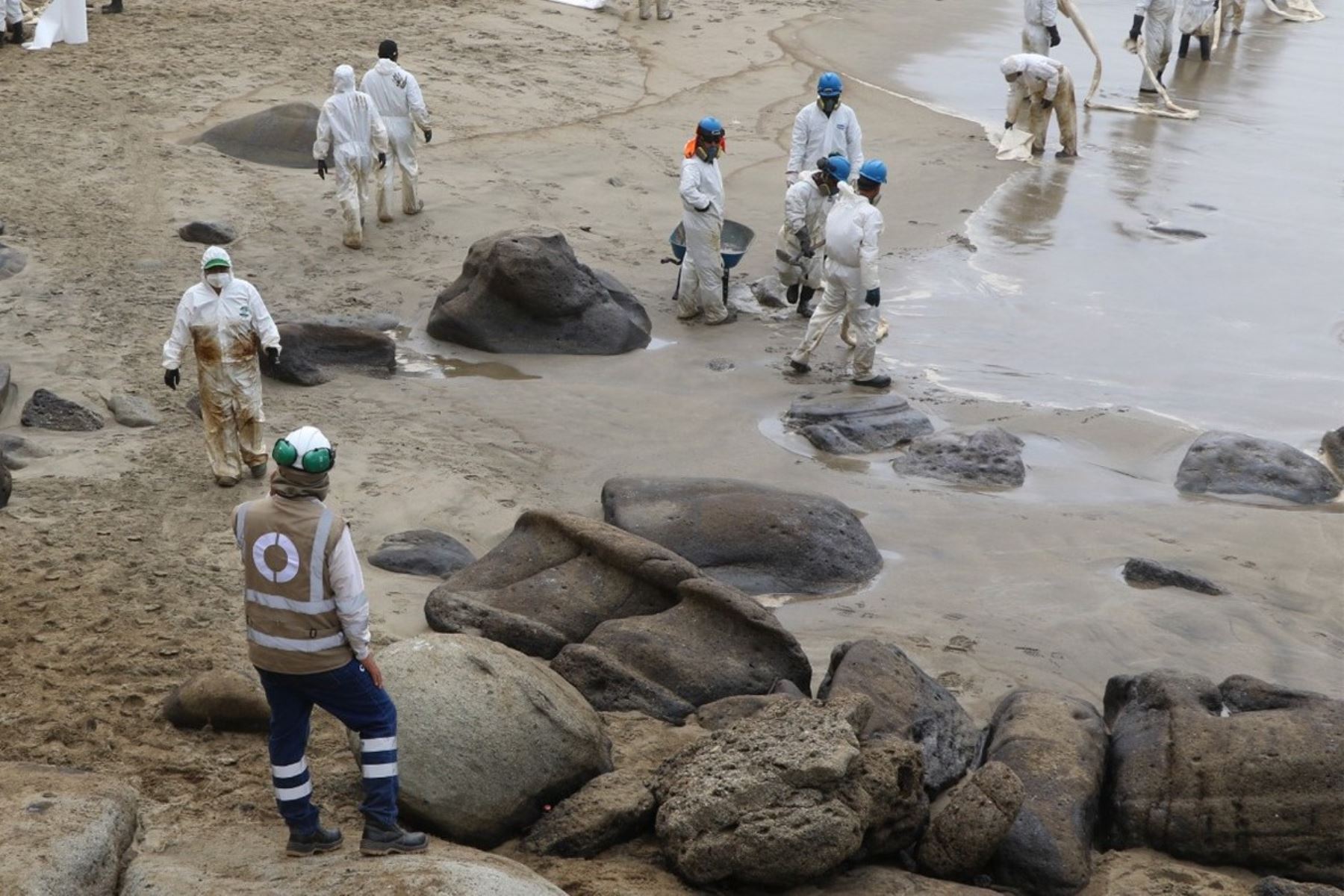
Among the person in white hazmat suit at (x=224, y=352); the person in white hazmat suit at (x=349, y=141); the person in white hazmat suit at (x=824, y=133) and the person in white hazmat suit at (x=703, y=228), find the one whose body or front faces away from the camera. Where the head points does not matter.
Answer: the person in white hazmat suit at (x=349, y=141)

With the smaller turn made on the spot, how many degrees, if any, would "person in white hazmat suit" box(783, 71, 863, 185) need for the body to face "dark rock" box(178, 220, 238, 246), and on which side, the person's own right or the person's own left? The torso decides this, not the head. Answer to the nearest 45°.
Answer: approximately 90° to the person's own right

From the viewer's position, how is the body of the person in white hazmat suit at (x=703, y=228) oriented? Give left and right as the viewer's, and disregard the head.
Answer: facing the viewer and to the right of the viewer

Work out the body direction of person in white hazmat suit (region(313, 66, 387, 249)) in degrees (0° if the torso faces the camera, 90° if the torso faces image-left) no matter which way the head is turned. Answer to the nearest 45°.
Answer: approximately 180°

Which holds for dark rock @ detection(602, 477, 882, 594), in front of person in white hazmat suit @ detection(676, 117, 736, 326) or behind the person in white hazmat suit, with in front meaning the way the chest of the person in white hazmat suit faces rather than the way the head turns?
in front

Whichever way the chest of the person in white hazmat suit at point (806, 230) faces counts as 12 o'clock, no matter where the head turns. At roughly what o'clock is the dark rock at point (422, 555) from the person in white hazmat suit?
The dark rock is roughly at 2 o'clock from the person in white hazmat suit.

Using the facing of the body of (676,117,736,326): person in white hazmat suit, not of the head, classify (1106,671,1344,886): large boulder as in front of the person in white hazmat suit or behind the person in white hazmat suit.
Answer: in front

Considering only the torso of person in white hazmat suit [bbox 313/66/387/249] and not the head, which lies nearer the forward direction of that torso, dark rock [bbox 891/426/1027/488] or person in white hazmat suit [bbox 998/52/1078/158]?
the person in white hazmat suit

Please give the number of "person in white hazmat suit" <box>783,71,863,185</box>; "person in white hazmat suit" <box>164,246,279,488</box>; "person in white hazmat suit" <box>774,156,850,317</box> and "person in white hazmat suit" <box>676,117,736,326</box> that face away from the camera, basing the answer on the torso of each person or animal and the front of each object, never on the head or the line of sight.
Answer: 0

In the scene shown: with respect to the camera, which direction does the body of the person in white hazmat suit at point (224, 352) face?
toward the camera

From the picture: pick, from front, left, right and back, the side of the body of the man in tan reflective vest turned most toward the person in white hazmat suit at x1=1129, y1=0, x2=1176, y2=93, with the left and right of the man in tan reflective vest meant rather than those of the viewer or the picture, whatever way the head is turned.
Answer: front

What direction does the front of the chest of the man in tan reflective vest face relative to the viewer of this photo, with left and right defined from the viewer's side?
facing away from the viewer and to the right of the viewer

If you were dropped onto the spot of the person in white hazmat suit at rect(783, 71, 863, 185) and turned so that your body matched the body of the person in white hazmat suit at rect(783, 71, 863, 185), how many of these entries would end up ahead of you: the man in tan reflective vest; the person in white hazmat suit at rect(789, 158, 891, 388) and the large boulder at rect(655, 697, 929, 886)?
3

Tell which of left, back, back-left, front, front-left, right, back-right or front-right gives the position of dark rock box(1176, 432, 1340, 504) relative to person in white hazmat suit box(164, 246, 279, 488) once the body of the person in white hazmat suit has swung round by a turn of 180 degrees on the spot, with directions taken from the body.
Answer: right

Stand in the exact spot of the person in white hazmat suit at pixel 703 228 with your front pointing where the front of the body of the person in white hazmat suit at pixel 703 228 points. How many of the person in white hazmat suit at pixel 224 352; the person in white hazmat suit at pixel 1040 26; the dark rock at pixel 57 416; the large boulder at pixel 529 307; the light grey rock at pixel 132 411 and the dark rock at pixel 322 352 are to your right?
5

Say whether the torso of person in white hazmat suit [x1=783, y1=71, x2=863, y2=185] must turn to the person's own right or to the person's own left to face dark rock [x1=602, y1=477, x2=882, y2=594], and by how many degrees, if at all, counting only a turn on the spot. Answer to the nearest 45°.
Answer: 0° — they already face it

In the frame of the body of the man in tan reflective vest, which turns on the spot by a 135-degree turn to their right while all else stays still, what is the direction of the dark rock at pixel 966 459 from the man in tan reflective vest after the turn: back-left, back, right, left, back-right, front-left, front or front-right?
back-left

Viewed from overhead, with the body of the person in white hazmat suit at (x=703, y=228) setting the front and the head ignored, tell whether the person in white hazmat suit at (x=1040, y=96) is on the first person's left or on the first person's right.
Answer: on the first person's left

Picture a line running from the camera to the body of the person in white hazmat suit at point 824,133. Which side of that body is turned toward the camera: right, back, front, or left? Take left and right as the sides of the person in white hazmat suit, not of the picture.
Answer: front
